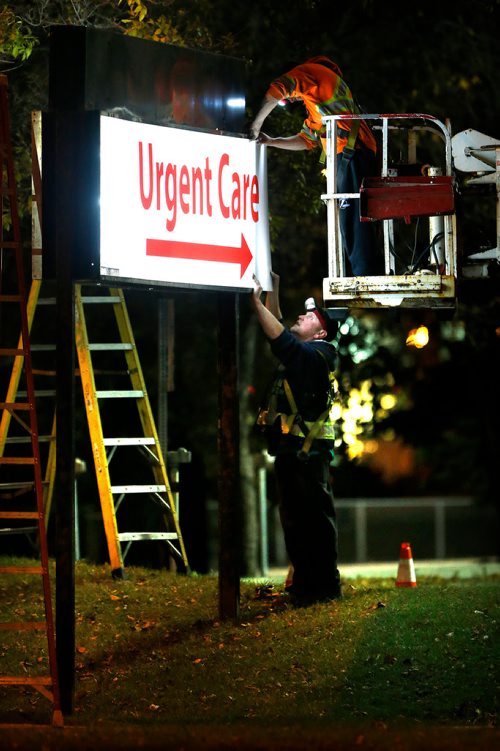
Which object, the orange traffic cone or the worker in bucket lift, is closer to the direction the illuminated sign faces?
the worker in bucket lift

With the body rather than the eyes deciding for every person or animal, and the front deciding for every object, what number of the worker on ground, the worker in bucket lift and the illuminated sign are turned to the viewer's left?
2

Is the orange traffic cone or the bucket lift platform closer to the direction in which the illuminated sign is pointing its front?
the bucket lift platform

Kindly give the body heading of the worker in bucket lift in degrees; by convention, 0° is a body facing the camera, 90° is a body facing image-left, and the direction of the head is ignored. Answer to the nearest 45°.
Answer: approximately 90°

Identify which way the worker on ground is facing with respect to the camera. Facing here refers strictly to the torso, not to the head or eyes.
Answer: to the viewer's left

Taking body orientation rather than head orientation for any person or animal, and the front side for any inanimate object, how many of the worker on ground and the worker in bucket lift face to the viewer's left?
2

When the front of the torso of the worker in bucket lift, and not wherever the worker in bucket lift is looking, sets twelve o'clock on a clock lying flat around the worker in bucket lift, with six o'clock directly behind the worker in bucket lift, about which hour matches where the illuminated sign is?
The illuminated sign is roughly at 11 o'clock from the worker in bucket lift.

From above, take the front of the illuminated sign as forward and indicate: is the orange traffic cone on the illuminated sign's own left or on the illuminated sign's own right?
on the illuminated sign's own left
